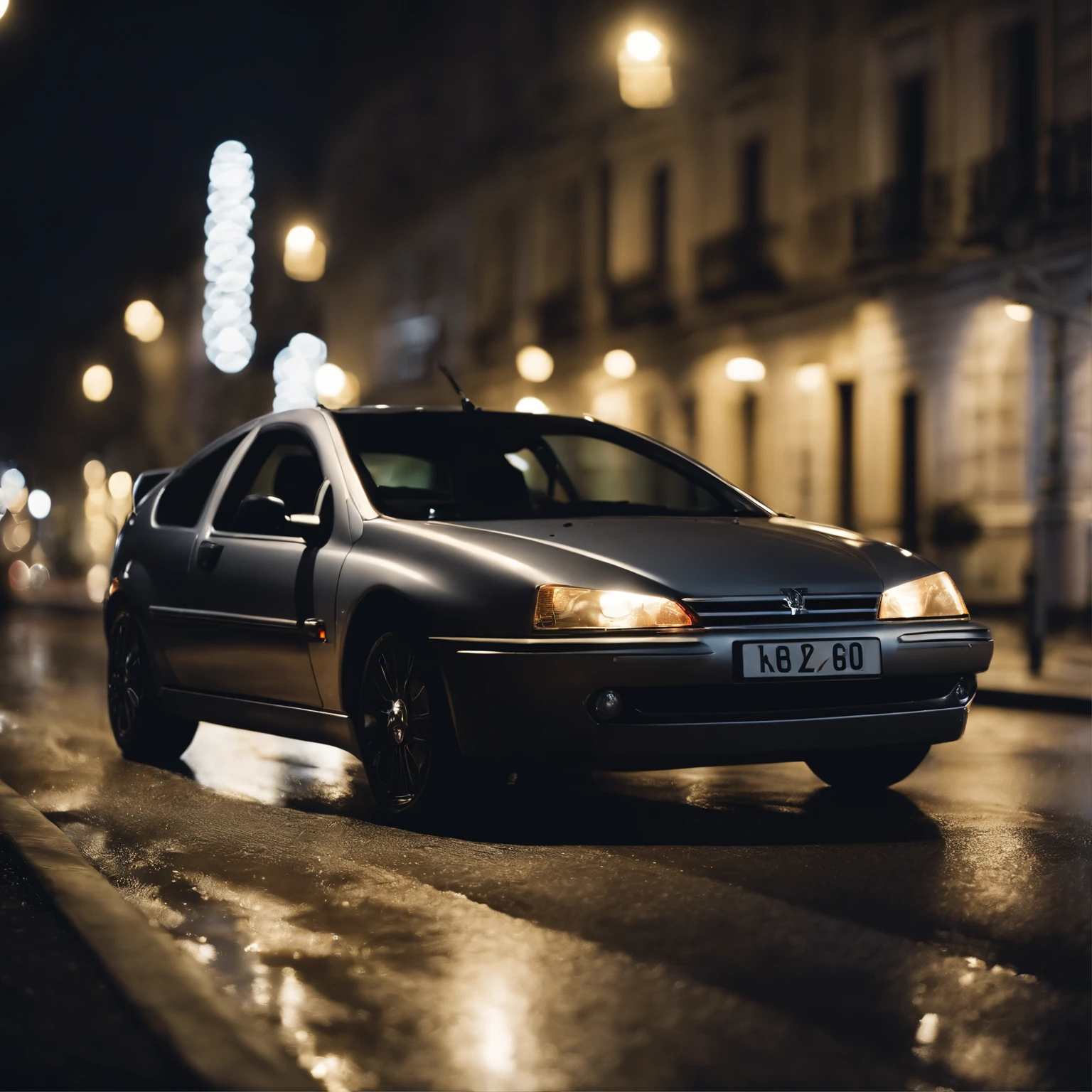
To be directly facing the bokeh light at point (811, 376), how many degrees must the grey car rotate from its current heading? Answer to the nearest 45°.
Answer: approximately 135° to its left

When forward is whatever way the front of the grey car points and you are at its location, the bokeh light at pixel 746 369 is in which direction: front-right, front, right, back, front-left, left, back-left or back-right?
back-left

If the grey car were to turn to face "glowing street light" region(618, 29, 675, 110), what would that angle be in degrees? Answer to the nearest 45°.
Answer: approximately 135° to its left

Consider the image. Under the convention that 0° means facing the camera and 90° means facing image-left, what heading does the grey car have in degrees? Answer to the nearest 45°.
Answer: approximately 315°
